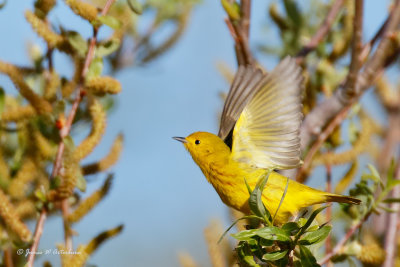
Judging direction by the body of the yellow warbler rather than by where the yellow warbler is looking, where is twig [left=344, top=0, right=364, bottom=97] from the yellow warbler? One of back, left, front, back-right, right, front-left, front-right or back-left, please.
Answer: back

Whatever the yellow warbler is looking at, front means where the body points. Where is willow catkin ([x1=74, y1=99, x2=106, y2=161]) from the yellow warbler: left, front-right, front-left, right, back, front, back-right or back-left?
front-left

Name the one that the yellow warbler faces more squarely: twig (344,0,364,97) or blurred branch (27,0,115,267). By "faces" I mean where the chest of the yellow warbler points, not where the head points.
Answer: the blurred branch

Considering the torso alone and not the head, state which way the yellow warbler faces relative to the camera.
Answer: to the viewer's left
